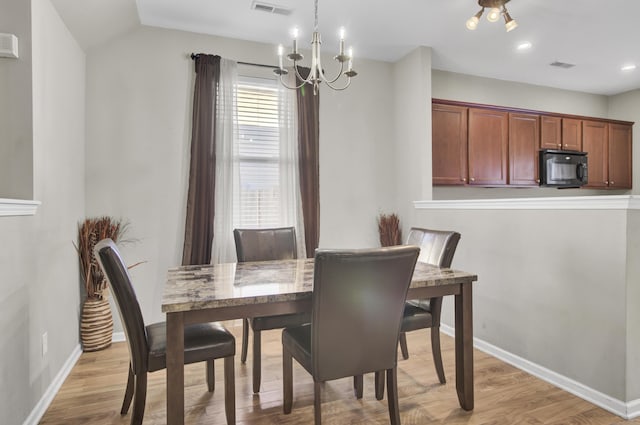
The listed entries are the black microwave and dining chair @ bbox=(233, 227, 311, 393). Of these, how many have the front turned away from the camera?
0

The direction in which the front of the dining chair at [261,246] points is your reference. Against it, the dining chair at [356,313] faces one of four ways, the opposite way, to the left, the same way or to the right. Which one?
the opposite way

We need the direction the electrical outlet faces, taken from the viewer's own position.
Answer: facing the viewer and to the right of the viewer

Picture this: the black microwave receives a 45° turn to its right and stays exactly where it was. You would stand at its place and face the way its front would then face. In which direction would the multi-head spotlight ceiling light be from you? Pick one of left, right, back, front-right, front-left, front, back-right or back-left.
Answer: front

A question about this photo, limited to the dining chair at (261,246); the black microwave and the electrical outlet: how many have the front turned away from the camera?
0

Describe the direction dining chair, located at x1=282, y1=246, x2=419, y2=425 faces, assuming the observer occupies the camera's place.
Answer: facing away from the viewer and to the left of the viewer

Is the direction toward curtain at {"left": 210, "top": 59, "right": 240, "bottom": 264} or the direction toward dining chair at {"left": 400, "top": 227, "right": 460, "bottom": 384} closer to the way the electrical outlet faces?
the dining chair

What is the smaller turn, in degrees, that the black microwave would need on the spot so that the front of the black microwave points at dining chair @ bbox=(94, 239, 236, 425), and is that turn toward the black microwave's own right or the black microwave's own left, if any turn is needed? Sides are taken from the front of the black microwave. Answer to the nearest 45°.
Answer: approximately 45° to the black microwave's own right

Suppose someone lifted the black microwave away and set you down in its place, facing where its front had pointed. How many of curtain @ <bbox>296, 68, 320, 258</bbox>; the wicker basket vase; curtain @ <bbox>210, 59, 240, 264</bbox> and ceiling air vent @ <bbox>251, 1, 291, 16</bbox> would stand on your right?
4

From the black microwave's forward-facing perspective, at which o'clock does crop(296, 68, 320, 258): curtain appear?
The curtain is roughly at 3 o'clock from the black microwave.
